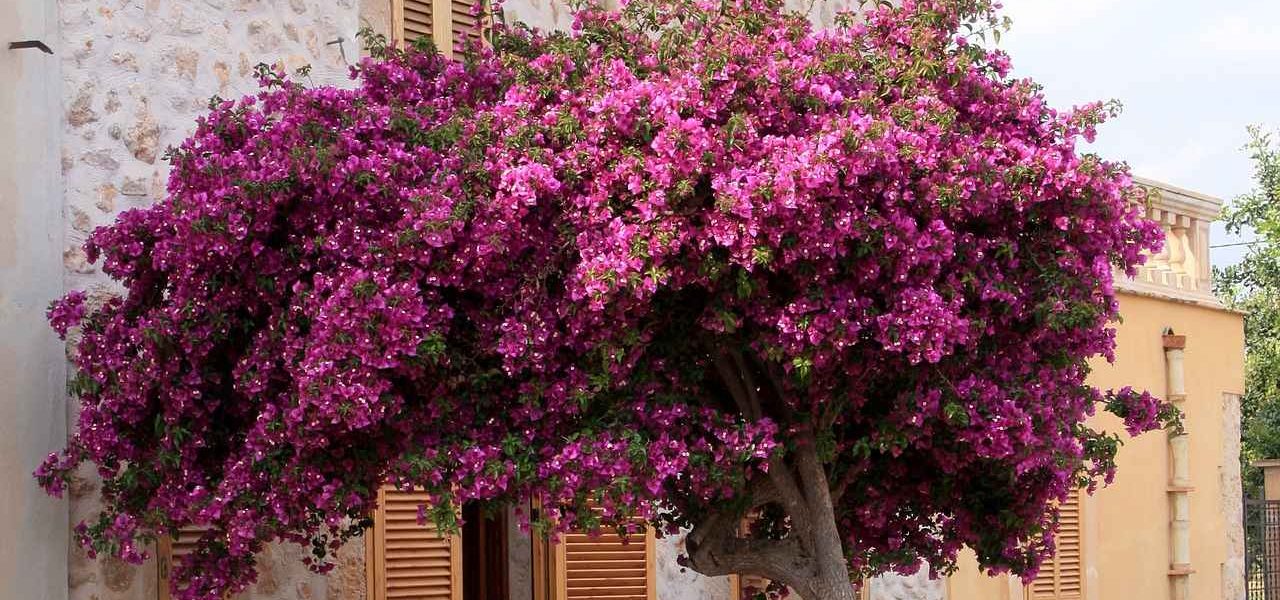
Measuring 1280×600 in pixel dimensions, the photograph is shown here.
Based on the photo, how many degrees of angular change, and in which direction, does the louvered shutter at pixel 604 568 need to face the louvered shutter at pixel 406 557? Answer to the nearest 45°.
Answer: approximately 45° to its right

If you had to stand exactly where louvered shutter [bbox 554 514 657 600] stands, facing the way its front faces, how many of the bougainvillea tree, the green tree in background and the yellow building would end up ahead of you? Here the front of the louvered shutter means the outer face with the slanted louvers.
1

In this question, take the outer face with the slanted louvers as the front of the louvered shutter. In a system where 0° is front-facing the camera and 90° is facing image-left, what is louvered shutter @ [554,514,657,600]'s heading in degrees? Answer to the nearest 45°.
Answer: approximately 0°

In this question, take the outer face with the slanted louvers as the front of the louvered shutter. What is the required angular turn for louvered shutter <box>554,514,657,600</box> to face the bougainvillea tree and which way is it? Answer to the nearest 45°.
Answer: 0° — it already faces it
